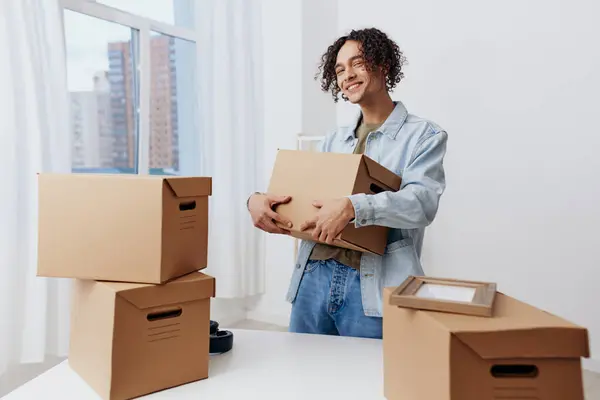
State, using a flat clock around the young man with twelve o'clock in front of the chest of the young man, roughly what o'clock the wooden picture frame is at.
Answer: The wooden picture frame is roughly at 10 o'clock from the young man.

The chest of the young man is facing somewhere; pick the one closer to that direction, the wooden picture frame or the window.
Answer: the wooden picture frame

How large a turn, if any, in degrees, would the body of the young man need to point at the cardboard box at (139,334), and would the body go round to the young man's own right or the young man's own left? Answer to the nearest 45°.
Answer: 0° — they already face it

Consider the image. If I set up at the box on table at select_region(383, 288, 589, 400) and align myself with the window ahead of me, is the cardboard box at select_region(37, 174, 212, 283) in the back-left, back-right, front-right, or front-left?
front-left

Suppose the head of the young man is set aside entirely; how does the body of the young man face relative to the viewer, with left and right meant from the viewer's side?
facing the viewer and to the left of the viewer

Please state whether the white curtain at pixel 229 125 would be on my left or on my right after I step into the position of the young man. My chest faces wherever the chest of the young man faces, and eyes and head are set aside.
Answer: on my right

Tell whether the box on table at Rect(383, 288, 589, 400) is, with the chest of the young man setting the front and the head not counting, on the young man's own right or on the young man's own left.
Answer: on the young man's own left

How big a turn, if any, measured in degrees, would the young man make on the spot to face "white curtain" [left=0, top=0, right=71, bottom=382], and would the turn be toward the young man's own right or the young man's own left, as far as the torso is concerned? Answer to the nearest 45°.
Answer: approximately 45° to the young man's own right
